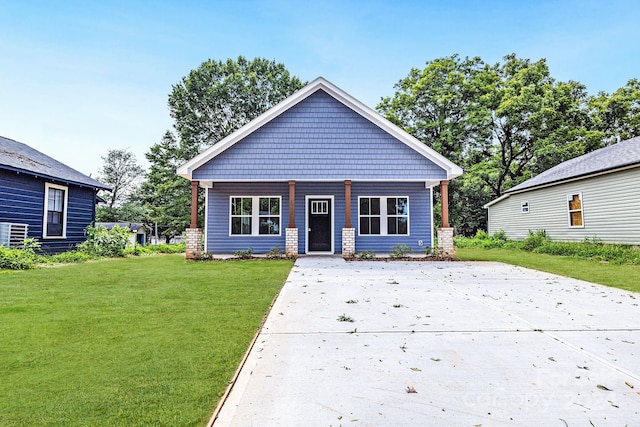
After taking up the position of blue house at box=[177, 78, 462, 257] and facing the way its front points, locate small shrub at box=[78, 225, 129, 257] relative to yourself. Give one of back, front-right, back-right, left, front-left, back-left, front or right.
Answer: right

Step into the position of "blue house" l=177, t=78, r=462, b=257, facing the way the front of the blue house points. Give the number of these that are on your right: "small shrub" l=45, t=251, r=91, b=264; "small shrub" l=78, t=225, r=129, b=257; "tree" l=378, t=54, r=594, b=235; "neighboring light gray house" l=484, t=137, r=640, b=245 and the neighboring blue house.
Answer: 3

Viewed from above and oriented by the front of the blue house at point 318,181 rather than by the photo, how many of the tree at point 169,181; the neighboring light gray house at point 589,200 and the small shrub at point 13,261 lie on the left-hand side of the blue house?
1

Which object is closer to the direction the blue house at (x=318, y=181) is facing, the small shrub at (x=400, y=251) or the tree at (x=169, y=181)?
the small shrub

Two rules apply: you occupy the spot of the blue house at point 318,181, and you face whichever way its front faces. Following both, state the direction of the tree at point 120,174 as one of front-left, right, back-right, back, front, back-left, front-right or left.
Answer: back-right

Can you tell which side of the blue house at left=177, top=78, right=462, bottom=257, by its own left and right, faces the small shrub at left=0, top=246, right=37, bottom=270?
right

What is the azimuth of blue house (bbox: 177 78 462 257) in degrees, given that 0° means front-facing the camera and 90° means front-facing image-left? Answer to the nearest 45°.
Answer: approximately 0°

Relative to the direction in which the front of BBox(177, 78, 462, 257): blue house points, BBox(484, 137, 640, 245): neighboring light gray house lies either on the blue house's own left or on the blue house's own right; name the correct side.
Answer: on the blue house's own left

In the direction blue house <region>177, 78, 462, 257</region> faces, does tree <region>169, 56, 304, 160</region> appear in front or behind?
behind

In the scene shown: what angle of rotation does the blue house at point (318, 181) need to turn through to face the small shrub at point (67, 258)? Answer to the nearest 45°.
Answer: approximately 90° to its right

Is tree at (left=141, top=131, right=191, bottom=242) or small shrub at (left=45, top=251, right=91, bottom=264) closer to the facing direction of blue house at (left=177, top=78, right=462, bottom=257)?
the small shrub

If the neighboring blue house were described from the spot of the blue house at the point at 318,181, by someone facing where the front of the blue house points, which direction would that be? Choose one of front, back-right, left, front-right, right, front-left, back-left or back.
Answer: right

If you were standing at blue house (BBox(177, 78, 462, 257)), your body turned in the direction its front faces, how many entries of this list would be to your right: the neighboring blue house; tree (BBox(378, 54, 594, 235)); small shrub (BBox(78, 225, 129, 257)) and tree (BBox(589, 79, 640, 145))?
2

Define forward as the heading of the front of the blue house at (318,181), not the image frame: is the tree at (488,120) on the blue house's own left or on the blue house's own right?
on the blue house's own left

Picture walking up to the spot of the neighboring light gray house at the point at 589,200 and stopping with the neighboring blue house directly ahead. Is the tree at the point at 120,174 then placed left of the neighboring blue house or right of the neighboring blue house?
right

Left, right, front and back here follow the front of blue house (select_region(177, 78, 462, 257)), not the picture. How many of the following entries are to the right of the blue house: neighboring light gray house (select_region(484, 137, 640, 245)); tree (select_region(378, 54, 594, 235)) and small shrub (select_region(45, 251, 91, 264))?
1

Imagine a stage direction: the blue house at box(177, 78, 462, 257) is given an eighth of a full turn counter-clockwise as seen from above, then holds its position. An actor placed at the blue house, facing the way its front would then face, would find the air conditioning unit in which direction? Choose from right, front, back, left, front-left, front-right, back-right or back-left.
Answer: back-right

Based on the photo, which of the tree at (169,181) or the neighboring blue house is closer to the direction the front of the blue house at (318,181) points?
the neighboring blue house
